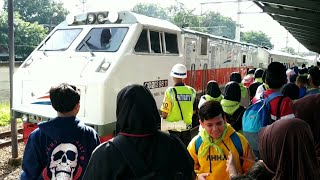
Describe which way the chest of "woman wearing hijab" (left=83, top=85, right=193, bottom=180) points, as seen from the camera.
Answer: away from the camera

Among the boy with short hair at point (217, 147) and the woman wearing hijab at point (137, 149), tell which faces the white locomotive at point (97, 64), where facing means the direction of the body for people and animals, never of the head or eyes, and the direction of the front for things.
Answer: the woman wearing hijab

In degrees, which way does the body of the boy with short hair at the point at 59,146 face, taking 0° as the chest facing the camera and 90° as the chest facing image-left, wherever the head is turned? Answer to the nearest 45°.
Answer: approximately 180°

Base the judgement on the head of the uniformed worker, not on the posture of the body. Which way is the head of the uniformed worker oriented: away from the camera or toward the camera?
away from the camera

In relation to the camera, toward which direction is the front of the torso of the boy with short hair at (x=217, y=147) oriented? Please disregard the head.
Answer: toward the camera

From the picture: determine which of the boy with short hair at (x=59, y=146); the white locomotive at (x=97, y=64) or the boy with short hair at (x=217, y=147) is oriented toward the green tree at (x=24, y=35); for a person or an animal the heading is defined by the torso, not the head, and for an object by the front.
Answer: the boy with short hair at (x=59, y=146)

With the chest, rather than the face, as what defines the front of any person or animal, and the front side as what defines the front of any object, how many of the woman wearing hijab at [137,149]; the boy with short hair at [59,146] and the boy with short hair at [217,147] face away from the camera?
2

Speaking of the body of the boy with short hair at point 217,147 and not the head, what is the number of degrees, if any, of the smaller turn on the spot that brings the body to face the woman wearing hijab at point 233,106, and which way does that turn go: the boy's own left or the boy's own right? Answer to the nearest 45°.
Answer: approximately 180°

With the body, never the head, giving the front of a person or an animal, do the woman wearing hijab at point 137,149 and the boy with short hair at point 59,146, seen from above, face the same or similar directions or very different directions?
same or similar directions

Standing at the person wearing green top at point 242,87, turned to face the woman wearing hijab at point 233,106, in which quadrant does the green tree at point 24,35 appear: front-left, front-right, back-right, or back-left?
back-right

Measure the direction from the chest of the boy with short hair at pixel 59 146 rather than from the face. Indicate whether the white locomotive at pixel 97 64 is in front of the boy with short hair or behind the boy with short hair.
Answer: in front

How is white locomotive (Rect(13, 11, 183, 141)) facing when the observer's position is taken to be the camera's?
facing the viewer and to the left of the viewer

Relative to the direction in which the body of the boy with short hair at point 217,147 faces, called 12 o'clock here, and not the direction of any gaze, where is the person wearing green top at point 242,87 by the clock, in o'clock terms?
The person wearing green top is roughly at 6 o'clock from the boy with short hair.

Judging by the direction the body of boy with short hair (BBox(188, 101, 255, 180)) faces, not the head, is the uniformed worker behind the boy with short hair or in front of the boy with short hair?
behind

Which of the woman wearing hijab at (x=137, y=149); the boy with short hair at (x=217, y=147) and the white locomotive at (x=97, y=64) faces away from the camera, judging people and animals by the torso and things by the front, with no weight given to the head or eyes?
the woman wearing hijab

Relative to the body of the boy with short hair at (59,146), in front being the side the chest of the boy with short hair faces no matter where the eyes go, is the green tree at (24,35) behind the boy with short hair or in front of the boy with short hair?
in front
